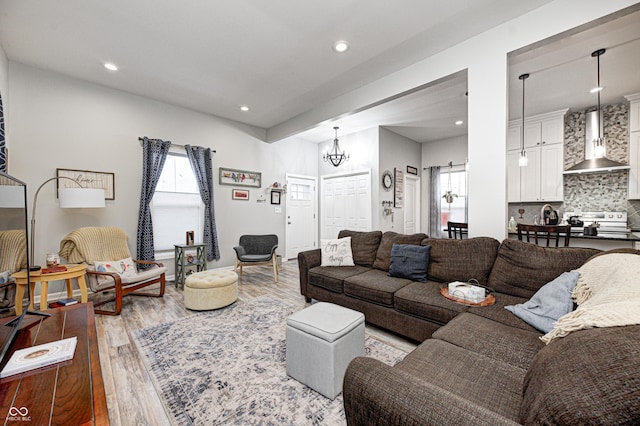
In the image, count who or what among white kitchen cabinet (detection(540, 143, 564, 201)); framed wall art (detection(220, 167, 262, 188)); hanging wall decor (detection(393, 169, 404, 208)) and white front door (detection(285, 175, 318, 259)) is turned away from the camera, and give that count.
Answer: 0

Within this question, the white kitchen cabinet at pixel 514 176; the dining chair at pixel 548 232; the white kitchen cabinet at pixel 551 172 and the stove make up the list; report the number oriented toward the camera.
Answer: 3

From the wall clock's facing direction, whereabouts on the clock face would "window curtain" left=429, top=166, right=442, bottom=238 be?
The window curtain is roughly at 9 o'clock from the wall clock.

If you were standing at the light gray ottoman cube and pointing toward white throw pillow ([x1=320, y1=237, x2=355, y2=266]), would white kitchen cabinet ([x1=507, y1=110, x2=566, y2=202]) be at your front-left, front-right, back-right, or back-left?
front-right

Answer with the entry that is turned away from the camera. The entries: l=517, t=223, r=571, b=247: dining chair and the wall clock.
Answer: the dining chair

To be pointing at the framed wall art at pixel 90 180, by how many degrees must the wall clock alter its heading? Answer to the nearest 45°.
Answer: approximately 90° to its right

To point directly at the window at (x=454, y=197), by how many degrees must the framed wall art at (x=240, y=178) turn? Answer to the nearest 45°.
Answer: approximately 45° to its left

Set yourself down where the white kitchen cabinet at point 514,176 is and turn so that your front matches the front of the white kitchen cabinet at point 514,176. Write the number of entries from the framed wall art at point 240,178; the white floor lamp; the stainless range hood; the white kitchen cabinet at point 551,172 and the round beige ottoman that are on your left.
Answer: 2

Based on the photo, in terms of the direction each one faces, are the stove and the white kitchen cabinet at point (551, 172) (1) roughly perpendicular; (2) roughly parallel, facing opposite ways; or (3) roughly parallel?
roughly parallel

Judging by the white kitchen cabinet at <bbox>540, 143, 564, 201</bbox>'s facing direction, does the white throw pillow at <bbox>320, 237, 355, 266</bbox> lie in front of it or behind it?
in front

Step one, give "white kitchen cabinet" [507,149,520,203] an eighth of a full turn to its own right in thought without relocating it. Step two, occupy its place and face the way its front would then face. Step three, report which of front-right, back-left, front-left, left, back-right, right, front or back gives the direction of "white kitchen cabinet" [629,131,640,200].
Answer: back-left

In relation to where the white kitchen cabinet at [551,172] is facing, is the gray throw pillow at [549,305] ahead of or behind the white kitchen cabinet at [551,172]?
ahead

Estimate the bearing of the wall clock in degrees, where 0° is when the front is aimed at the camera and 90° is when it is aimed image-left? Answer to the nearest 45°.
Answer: approximately 315°

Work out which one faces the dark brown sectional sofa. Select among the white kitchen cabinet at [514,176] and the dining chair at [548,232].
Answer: the white kitchen cabinet

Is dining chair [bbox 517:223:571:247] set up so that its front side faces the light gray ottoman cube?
no

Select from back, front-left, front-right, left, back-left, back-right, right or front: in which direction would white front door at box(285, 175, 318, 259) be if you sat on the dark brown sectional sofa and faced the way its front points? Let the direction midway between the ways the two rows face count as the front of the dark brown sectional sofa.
right

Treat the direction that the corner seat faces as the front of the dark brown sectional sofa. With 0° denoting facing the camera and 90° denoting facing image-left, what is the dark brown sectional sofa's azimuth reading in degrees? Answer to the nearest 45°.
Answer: approximately 45°

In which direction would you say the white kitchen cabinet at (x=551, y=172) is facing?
toward the camera

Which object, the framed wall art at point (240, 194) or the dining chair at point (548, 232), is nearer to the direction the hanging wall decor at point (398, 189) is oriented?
the dining chair

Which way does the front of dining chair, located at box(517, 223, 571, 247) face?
away from the camera

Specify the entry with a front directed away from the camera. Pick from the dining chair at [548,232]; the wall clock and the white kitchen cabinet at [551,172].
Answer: the dining chair

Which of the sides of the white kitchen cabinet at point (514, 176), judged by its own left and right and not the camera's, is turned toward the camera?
front

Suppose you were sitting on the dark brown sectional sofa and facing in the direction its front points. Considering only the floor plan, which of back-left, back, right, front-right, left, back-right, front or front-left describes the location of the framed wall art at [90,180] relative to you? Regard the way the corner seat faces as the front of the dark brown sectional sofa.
front-right

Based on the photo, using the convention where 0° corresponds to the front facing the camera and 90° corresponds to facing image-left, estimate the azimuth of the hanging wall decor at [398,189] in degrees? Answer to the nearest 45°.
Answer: approximately 315°
